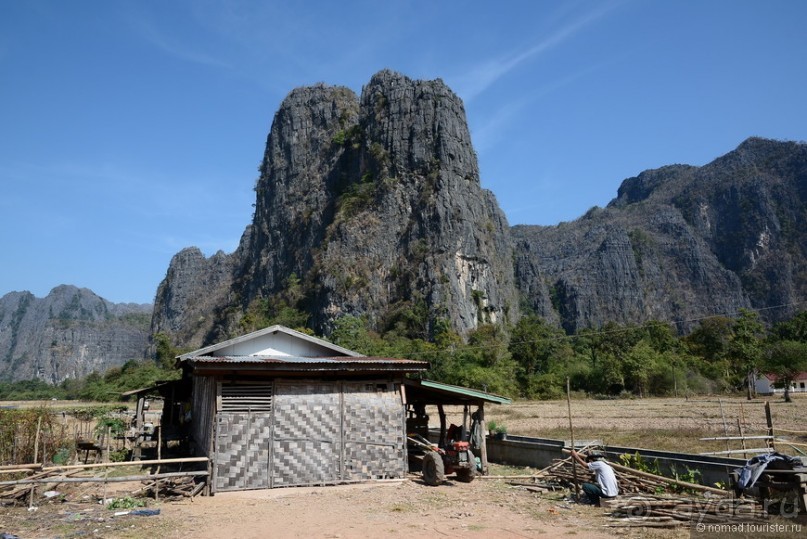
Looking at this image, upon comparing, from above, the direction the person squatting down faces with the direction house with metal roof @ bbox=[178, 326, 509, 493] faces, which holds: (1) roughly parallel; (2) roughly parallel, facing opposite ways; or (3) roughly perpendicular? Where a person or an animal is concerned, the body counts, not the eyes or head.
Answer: roughly perpendicular

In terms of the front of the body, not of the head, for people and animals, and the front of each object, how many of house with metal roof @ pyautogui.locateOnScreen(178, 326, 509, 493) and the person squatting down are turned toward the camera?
1

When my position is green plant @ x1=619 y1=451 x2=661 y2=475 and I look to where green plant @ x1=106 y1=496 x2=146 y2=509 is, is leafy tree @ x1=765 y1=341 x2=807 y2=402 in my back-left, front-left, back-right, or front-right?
back-right

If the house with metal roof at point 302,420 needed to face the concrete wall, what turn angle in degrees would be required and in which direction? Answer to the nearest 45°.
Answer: approximately 90° to its left

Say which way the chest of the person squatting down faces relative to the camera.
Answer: to the viewer's left

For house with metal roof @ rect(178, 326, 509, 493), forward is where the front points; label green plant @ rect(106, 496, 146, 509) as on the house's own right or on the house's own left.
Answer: on the house's own right

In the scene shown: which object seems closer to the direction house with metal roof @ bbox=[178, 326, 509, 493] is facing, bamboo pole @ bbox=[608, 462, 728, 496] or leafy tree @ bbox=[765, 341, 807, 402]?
the bamboo pole

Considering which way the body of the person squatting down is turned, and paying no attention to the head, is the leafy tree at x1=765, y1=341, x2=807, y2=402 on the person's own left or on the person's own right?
on the person's own right

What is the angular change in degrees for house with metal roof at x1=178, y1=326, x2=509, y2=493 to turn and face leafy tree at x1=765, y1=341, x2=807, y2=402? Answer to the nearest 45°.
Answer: approximately 135° to its left

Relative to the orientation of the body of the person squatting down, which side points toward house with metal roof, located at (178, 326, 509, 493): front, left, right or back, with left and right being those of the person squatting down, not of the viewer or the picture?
front
